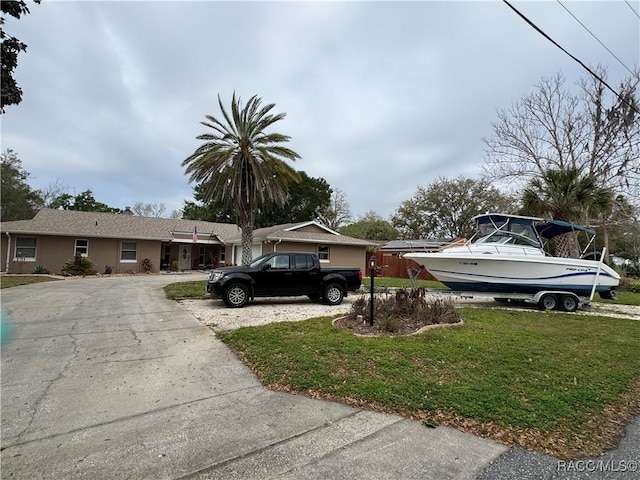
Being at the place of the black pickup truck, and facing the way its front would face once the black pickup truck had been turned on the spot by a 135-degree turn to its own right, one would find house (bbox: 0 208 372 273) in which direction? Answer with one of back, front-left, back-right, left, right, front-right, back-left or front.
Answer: left

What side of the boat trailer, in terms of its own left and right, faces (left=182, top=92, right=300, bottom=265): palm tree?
front

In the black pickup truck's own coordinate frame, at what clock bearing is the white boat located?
The white boat is roughly at 6 o'clock from the black pickup truck.

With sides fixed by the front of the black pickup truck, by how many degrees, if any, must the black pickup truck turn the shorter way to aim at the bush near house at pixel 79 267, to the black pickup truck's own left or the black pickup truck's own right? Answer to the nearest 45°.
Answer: approximately 45° to the black pickup truck's own right

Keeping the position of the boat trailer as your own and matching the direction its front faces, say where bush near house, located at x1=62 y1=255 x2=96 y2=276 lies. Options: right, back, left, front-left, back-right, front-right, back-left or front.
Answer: front

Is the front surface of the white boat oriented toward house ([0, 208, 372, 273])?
yes

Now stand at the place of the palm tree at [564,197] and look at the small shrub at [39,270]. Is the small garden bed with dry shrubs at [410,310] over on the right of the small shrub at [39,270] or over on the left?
left

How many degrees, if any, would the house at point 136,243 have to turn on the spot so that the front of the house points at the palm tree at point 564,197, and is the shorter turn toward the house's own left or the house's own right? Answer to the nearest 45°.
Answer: approximately 45° to the house's own left

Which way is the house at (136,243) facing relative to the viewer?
toward the camera

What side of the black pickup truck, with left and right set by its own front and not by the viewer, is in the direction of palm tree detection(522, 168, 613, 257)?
back

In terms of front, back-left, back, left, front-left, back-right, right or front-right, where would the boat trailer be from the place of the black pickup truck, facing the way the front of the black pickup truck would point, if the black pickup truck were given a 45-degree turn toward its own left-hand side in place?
back-left

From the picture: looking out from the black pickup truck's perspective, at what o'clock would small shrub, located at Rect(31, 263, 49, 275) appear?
The small shrub is roughly at 1 o'clock from the black pickup truck.

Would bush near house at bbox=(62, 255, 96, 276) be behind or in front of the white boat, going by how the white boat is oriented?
in front

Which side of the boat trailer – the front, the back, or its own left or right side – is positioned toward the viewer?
left

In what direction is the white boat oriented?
to the viewer's left

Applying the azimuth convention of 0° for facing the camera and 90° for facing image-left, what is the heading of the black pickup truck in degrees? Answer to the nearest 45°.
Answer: approximately 90°
